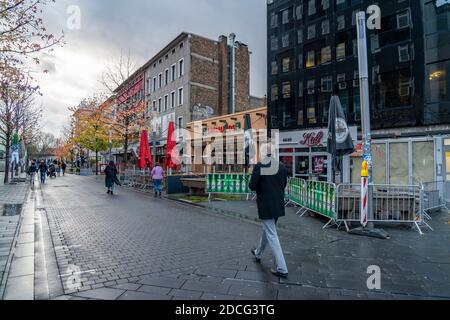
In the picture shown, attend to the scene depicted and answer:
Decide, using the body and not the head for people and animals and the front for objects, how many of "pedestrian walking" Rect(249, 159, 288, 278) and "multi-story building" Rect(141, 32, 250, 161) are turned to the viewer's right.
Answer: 0

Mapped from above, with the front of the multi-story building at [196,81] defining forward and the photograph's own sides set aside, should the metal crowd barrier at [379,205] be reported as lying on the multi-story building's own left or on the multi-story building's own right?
on the multi-story building's own left

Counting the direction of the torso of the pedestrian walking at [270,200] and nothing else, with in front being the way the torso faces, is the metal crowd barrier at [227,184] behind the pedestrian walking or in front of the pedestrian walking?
in front

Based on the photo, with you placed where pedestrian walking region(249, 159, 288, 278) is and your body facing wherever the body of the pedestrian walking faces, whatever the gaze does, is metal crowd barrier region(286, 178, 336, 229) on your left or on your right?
on your right

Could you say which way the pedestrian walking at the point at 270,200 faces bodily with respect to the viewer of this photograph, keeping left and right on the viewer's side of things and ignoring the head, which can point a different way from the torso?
facing away from the viewer and to the left of the viewer

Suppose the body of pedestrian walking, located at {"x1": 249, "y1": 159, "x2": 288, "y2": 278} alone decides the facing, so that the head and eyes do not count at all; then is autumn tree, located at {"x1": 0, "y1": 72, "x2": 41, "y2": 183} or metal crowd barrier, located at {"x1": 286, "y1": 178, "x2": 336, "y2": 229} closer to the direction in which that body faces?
the autumn tree

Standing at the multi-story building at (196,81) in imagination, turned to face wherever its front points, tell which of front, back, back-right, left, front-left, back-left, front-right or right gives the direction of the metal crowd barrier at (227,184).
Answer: front-left

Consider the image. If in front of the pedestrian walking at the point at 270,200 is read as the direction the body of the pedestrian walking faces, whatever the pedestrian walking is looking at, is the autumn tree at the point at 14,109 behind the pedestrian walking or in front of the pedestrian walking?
in front

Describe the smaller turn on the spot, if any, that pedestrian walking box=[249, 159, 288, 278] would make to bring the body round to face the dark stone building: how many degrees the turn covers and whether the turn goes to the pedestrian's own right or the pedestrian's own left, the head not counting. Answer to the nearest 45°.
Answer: approximately 90° to the pedestrian's own right
